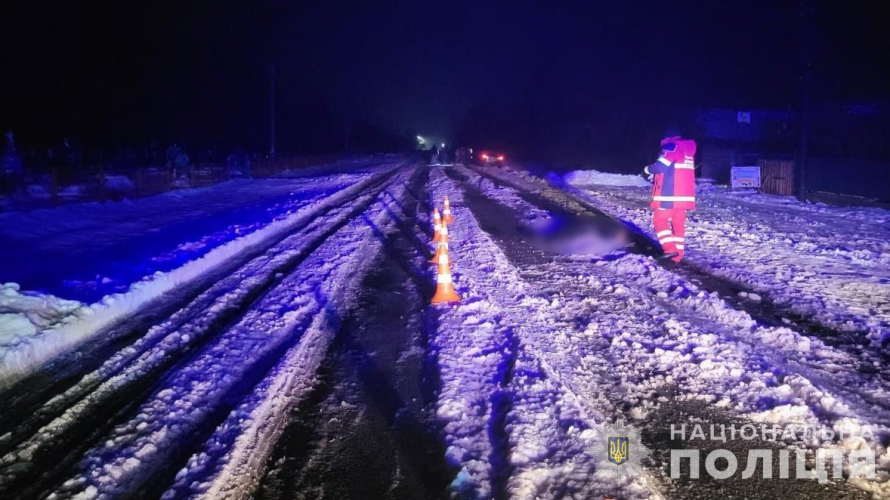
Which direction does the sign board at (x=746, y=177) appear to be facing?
toward the camera

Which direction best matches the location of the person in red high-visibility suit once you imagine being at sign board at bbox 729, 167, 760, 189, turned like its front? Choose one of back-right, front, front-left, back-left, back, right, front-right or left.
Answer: front

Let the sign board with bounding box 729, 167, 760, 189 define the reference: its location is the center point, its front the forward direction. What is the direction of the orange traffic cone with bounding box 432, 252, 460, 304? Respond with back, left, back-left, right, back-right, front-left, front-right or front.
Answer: front

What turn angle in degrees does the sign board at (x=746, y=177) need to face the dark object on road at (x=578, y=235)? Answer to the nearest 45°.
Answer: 0° — it already faces it

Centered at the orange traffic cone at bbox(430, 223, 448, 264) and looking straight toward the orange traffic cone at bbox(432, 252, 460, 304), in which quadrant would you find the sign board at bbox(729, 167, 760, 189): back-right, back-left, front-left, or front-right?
back-left

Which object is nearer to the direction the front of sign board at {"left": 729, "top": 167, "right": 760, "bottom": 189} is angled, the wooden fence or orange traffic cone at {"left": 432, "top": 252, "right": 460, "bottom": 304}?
the orange traffic cone

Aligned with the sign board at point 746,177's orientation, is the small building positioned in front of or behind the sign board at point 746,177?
behind

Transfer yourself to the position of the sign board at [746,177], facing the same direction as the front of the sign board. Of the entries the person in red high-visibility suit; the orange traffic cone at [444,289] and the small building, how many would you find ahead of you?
2

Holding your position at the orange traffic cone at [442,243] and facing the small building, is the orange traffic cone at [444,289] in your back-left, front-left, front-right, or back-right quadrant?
back-right

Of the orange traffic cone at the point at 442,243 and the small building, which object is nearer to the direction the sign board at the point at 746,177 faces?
the orange traffic cone

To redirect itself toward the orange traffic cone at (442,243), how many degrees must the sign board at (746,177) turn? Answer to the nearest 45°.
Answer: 0° — it already faces it

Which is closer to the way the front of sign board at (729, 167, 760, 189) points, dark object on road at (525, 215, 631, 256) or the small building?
the dark object on road

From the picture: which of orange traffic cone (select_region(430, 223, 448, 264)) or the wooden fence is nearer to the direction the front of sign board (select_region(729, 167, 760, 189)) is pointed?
the orange traffic cone
